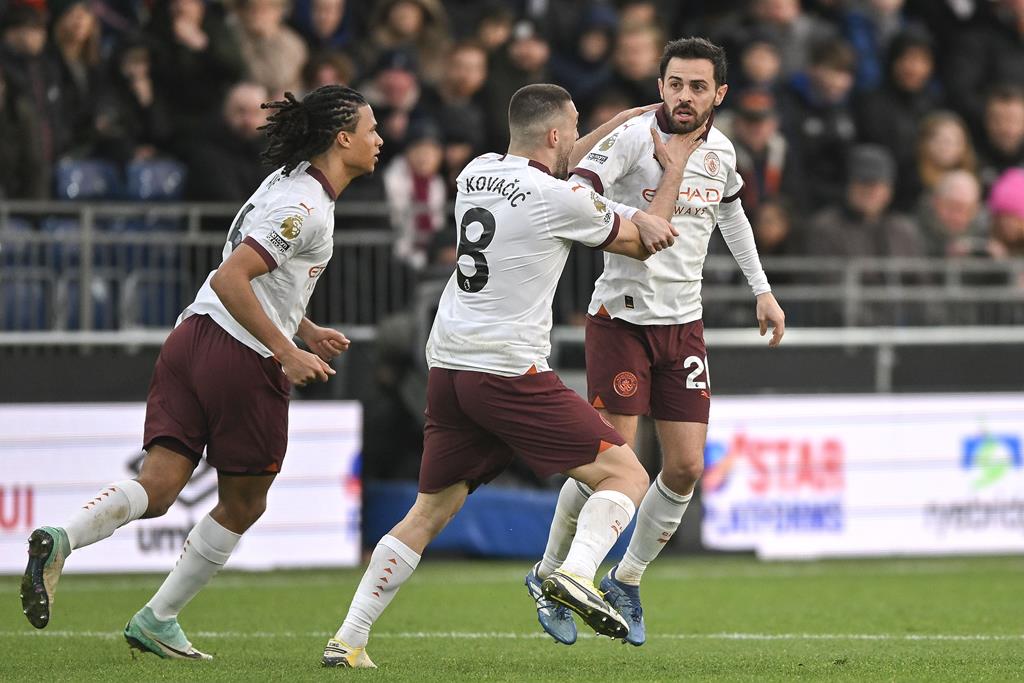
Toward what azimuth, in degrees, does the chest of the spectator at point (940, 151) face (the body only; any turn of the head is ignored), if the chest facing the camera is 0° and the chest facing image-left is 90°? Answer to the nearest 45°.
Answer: approximately 0°

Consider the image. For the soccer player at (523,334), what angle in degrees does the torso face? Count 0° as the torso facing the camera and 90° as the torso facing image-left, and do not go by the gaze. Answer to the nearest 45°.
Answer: approximately 225°

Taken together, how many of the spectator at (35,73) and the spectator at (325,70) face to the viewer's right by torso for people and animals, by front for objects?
0

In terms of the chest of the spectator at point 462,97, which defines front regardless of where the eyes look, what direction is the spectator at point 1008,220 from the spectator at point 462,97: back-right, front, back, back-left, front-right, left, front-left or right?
left

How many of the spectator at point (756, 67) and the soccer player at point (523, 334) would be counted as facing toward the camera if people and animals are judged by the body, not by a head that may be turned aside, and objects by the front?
1

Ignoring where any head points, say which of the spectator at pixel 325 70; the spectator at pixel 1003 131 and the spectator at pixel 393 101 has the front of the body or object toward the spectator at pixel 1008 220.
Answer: the spectator at pixel 1003 131

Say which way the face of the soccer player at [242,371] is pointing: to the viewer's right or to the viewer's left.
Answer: to the viewer's right

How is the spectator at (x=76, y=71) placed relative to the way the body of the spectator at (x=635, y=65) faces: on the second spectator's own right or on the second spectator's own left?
on the second spectator's own right

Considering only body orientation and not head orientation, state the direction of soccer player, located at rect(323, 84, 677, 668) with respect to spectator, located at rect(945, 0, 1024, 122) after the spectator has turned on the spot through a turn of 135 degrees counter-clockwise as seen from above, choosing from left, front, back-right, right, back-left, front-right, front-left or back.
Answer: back-right
